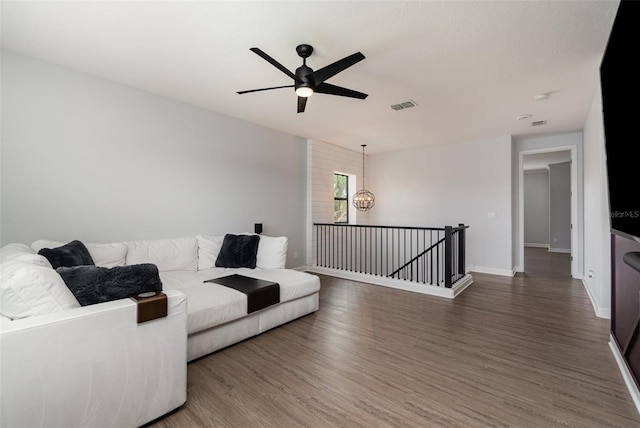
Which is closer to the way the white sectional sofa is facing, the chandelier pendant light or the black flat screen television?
the black flat screen television

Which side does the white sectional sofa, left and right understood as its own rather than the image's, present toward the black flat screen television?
front

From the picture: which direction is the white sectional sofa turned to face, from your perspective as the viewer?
facing the viewer and to the right of the viewer

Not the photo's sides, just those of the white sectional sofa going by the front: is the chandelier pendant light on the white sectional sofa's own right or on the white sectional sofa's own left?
on the white sectional sofa's own left
